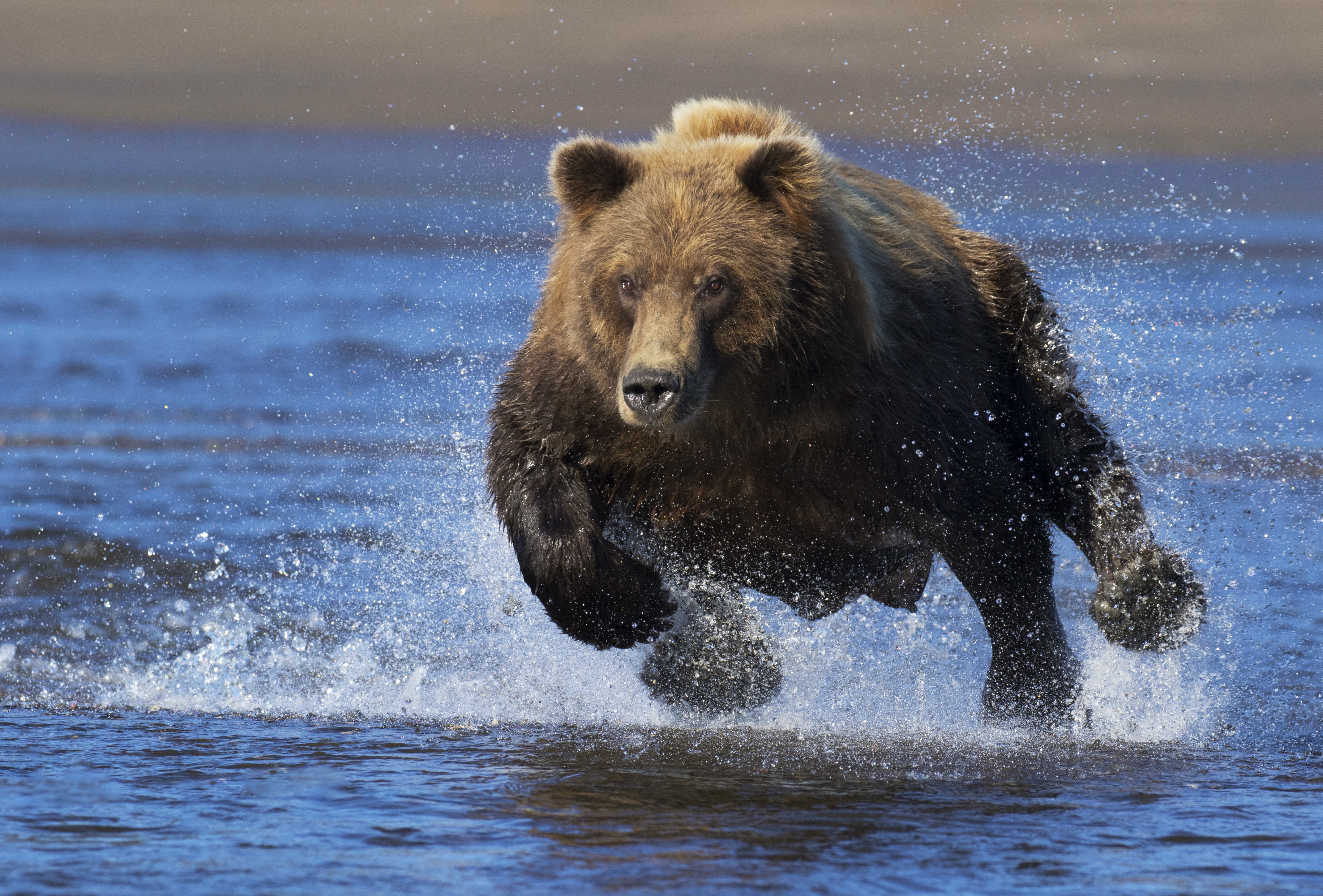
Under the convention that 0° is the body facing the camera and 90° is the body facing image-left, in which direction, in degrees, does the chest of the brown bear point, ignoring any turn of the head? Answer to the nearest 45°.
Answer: approximately 45°
